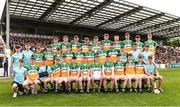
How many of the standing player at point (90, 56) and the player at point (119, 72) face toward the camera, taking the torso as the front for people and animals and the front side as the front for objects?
2

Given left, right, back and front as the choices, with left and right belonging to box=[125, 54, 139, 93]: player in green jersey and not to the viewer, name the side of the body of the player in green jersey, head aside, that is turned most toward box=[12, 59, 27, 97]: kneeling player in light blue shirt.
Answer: right

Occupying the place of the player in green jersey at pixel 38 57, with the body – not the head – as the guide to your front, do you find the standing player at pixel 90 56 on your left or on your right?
on your left

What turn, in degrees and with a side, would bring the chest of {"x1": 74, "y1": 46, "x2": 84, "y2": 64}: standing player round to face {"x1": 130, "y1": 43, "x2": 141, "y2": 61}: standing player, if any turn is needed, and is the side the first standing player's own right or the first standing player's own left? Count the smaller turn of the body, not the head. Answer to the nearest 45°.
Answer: approximately 90° to the first standing player's own left

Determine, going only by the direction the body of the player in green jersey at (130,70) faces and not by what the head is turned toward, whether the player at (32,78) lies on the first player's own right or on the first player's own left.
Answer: on the first player's own right

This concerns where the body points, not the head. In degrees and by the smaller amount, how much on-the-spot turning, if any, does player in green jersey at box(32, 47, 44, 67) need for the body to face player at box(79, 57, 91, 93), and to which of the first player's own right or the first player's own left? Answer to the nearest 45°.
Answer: approximately 45° to the first player's own left

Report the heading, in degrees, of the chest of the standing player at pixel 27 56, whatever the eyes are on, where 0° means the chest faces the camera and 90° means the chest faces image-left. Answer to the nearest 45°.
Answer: approximately 0°
